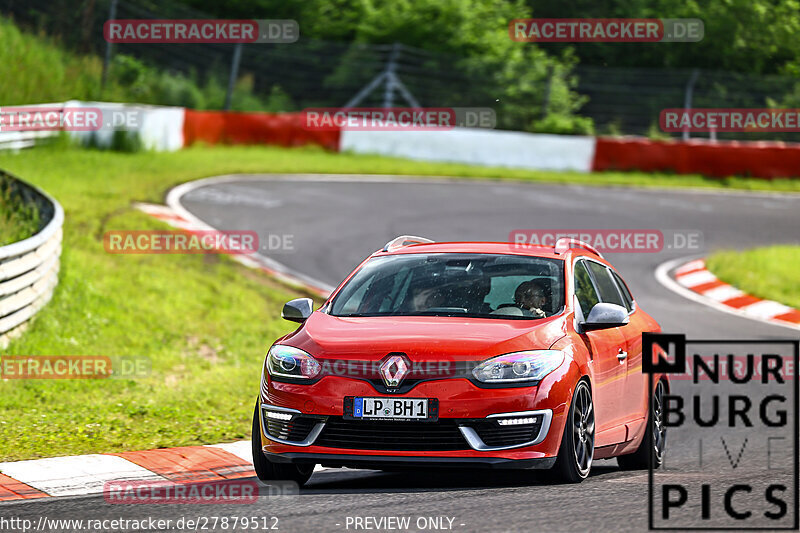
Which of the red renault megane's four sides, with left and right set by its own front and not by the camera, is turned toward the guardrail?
right

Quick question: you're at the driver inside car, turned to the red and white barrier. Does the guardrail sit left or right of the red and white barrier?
left

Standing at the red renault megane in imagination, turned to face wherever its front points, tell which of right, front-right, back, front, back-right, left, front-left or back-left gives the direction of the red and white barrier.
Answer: back-right

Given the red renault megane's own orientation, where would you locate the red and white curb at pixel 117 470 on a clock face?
The red and white curb is roughly at 2 o'clock from the red renault megane.

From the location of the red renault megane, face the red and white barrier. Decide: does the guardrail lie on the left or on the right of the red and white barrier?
left

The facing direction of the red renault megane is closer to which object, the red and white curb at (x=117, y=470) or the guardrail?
the red and white curb

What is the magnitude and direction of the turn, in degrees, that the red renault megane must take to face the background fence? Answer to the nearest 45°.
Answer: approximately 135° to its right

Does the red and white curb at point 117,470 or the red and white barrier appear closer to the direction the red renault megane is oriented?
the red and white curb

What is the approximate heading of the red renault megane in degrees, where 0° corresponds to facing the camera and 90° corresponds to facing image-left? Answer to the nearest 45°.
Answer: approximately 45°
